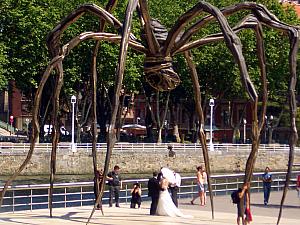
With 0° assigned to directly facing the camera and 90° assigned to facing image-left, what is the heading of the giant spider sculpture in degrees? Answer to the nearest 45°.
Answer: approximately 0°

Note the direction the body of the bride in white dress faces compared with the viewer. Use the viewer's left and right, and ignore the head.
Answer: facing away from the viewer and to the left of the viewer

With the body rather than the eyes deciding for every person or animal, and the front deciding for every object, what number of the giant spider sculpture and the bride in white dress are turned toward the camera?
1

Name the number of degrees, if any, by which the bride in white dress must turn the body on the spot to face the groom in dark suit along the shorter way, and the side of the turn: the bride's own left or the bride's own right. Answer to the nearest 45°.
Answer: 0° — they already face them
